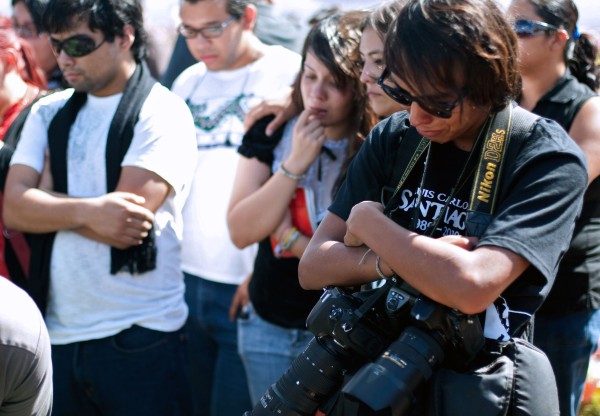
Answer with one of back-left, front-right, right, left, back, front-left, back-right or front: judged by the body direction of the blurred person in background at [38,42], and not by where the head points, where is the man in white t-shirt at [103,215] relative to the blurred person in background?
front-left

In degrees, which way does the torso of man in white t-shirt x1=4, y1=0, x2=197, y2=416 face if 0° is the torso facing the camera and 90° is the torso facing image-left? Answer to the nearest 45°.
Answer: approximately 45°

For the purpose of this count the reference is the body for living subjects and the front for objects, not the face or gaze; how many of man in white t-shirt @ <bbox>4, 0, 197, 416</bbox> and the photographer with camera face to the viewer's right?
0

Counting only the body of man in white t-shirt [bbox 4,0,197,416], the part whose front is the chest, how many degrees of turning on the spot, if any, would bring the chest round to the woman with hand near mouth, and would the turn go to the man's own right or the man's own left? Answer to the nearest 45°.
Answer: approximately 135° to the man's own left

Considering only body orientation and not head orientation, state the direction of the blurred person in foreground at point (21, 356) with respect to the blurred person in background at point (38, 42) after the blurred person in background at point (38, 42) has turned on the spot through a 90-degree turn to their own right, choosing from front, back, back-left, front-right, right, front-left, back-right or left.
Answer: back-left

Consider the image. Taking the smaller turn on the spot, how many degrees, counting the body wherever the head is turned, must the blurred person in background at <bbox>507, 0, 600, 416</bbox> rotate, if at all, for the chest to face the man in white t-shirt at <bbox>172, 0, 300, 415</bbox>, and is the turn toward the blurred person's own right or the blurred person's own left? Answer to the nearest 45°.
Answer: approximately 45° to the blurred person's own right

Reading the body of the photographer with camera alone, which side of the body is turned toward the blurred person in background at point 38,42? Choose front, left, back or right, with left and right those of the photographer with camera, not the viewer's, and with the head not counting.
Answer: right

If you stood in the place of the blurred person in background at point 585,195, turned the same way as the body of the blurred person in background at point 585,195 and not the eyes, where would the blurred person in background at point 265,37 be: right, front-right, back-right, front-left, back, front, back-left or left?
right

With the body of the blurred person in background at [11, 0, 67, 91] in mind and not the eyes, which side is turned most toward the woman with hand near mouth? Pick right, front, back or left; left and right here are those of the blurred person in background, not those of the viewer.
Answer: left

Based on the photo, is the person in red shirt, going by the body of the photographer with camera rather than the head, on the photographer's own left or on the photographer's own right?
on the photographer's own right

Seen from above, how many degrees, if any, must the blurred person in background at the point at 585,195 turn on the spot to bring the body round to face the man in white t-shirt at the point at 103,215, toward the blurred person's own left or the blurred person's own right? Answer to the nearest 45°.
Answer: approximately 45° to the blurred person's own right
